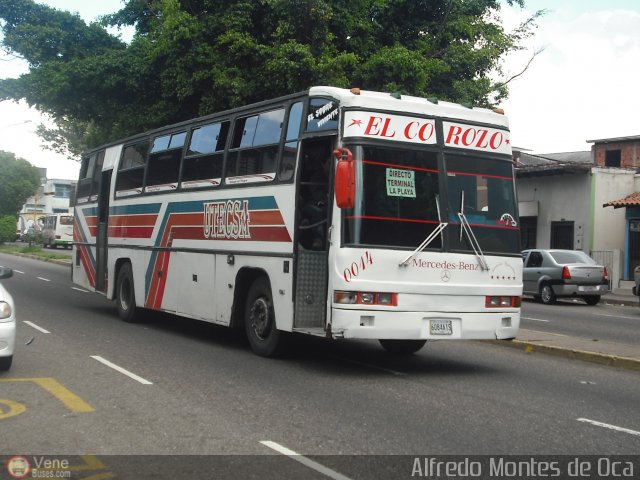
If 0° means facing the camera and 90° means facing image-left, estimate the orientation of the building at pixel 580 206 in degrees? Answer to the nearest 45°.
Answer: approximately 45°

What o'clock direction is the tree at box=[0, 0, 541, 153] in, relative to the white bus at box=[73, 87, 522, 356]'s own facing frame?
The tree is roughly at 7 o'clock from the white bus.

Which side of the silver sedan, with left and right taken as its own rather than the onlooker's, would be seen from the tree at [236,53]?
left

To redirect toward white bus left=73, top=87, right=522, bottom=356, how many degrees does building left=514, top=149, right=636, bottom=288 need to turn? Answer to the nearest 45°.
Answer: approximately 45° to its left

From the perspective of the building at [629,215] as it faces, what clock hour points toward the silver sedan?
The silver sedan is roughly at 11 o'clock from the building.

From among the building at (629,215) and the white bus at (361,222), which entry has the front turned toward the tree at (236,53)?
the building

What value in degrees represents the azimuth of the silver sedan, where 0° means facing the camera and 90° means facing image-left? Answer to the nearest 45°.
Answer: approximately 135°

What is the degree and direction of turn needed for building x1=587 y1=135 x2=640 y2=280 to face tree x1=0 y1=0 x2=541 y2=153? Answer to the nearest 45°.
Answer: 0° — it already faces it

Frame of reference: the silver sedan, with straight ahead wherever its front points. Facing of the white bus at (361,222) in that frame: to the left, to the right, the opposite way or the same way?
the opposite way

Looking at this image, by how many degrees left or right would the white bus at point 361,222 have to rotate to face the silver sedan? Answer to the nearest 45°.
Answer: approximately 90° to its left

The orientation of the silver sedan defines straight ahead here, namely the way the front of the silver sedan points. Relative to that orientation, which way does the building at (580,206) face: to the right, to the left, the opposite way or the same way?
to the left

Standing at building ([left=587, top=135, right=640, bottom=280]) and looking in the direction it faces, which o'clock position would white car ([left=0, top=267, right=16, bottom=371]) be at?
The white car is roughly at 11 o'clock from the building.
